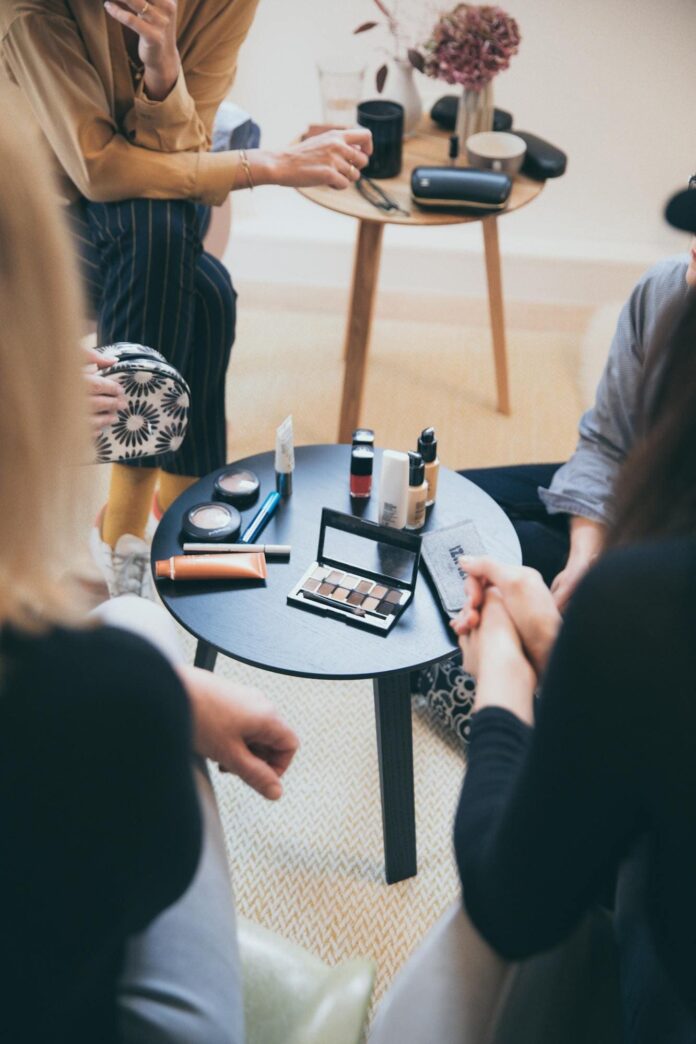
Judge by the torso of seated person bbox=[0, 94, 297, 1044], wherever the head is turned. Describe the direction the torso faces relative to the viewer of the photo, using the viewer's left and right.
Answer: facing away from the viewer and to the right of the viewer

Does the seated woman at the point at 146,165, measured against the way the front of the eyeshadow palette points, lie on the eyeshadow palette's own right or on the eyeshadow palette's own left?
on the eyeshadow palette's own right

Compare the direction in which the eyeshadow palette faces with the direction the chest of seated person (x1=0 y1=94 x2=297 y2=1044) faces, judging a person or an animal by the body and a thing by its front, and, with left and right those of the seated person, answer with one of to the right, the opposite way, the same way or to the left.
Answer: the opposite way

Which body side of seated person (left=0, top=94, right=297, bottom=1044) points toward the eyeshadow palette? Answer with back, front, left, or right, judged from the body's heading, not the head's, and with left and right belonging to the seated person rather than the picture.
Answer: front

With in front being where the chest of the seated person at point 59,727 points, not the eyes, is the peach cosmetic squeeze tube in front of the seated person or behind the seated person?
in front

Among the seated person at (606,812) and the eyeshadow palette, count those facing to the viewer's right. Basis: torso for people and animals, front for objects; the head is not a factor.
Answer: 0

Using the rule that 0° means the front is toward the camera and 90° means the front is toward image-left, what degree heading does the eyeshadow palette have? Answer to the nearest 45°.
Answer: approximately 45°

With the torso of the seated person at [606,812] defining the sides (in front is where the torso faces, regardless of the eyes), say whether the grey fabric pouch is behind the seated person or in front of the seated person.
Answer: in front

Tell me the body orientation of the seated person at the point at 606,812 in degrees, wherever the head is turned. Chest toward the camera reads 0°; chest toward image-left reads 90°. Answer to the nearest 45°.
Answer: approximately 135°

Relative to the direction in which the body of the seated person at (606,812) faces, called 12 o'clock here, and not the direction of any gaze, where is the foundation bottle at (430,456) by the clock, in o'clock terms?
The foundation bottle is roughly at 1 o'clock from the seated person.
